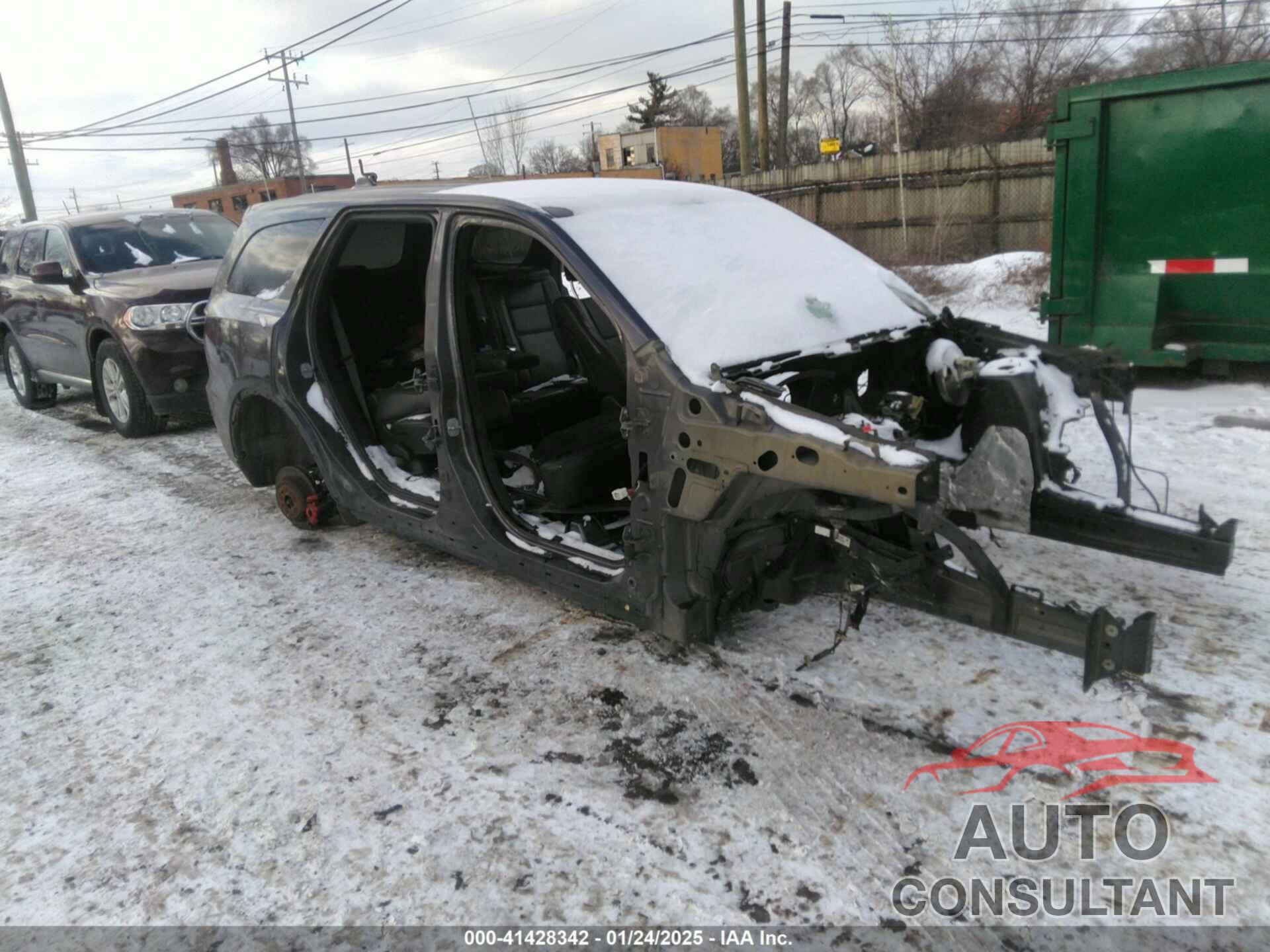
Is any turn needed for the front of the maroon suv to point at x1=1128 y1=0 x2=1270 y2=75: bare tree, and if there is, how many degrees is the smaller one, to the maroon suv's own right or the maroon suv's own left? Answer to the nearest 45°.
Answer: approximately 45° to the maroon suv's own left

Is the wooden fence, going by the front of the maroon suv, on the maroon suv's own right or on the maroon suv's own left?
on the maroon suv's own left

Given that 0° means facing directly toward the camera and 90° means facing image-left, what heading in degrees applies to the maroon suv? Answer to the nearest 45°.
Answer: approximately 315°

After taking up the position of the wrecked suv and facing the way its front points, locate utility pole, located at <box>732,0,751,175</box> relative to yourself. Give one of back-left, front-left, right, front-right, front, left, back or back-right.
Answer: back-left

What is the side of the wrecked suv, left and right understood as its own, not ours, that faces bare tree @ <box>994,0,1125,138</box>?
left

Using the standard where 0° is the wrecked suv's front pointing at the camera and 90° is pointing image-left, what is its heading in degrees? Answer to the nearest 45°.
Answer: approximately 315°

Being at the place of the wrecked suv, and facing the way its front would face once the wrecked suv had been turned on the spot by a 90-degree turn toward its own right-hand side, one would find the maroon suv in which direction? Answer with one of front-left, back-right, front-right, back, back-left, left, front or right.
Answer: right

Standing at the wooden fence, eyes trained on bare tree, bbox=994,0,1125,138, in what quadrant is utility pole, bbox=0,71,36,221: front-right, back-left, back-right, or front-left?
back-left

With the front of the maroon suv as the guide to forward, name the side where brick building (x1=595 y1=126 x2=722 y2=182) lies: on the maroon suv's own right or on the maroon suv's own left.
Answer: on the maroon suv's own left

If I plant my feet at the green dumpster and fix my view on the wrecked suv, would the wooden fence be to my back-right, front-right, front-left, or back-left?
back-right

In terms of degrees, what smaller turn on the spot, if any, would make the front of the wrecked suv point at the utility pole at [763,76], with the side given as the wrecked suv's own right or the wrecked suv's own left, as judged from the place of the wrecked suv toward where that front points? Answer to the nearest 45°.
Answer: approximately 135° to the wrecked suv's own left

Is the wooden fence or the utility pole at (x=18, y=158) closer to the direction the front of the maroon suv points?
the wooden fence
